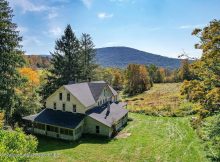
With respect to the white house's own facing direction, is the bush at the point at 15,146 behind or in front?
in front

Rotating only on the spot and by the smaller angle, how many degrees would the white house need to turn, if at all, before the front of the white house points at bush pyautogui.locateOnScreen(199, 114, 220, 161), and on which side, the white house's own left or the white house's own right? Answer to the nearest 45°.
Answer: approximately 90° to the white house's own left

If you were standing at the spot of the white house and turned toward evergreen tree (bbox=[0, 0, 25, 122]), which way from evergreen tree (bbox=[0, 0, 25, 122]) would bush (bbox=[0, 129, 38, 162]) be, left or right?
left

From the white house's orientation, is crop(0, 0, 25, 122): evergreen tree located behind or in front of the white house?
in front

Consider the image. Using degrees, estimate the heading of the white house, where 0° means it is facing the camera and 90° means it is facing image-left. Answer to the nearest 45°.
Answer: approximately 45°

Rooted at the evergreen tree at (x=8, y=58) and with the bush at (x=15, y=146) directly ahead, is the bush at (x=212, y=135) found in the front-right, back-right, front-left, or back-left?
front-left

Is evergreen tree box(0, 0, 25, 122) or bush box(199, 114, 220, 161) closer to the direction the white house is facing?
the evergreen tree
